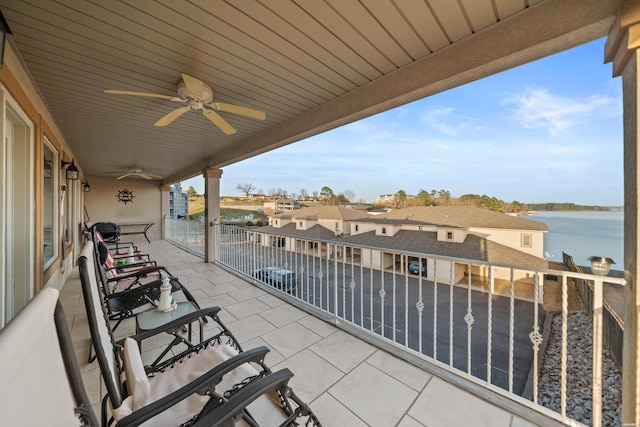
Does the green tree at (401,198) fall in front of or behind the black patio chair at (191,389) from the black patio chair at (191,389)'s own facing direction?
in front

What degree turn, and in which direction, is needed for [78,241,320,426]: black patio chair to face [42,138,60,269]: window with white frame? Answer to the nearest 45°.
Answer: approximately 135° to its left

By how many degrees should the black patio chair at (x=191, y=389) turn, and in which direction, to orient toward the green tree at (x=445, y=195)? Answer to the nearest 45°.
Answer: approximately 45° to its left

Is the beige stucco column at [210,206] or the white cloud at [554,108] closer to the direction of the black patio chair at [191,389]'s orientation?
the white cloud

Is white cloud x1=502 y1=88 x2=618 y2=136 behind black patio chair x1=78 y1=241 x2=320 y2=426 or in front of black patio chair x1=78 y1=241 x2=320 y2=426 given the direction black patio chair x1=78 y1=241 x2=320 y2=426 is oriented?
in front

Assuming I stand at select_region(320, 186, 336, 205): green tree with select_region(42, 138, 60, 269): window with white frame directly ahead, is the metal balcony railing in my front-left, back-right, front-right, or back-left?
front-left

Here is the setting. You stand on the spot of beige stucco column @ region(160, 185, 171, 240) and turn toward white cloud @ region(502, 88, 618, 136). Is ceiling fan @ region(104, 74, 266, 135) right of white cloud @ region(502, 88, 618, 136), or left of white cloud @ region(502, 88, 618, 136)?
right

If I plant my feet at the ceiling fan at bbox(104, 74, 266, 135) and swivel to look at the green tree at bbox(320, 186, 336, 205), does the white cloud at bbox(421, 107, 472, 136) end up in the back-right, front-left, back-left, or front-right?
front-right

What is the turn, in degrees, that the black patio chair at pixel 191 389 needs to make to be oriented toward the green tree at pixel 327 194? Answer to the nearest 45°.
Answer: approximately 45° to its left

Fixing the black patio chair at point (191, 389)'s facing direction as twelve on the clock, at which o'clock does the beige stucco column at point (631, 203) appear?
The beige stucco column is roughly at 1 o'clock from the black patio chair.

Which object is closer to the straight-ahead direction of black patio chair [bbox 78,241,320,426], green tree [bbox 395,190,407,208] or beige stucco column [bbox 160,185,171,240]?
the green tree

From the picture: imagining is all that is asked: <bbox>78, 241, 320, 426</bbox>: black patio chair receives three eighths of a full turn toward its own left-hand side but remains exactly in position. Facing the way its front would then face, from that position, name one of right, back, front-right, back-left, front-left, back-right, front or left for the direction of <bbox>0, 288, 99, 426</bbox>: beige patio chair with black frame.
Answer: left

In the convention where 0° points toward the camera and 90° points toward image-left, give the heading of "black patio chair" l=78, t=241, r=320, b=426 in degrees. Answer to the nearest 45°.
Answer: approximately 270°

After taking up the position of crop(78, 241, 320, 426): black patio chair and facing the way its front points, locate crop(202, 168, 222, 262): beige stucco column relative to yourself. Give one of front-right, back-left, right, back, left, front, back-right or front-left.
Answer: left

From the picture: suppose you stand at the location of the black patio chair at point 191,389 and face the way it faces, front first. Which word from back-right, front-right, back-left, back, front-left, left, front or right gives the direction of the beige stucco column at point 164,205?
left

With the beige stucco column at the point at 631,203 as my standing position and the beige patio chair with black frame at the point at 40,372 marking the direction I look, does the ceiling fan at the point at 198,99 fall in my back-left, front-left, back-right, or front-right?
front-right
